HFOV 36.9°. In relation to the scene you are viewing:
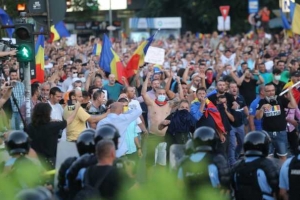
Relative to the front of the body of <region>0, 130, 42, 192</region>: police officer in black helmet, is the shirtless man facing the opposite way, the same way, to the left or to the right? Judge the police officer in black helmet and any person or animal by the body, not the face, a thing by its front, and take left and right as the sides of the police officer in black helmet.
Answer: the opposite way

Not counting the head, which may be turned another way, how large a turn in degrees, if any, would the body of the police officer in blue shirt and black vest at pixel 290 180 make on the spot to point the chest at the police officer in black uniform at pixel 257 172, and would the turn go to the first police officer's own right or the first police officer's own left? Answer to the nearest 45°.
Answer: approximately 90° to the first police officer's own left

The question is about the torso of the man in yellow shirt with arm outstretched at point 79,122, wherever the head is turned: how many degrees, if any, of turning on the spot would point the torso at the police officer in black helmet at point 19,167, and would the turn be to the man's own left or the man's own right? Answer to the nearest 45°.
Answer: approximately 90° to the man's own right

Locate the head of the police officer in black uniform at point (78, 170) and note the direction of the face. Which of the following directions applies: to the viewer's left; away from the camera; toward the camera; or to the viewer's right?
away from the camera

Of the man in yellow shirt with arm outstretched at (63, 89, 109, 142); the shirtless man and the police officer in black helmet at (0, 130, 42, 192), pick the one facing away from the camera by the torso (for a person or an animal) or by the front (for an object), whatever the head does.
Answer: the police officer in black helmet

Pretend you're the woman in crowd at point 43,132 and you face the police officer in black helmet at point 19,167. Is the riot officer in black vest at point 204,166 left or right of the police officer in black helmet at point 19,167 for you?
left

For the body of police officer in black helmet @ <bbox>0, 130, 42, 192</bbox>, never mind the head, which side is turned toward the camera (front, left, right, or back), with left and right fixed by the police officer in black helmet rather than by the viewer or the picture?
back

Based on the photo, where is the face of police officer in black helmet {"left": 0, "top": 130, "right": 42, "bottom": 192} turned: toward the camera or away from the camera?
away from the camera

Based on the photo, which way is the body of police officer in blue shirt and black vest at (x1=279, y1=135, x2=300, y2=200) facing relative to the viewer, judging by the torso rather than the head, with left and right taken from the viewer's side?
facing away from the viewer

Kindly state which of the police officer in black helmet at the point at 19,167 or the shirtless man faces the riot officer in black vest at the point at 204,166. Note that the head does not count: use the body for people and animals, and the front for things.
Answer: the shirtless man
